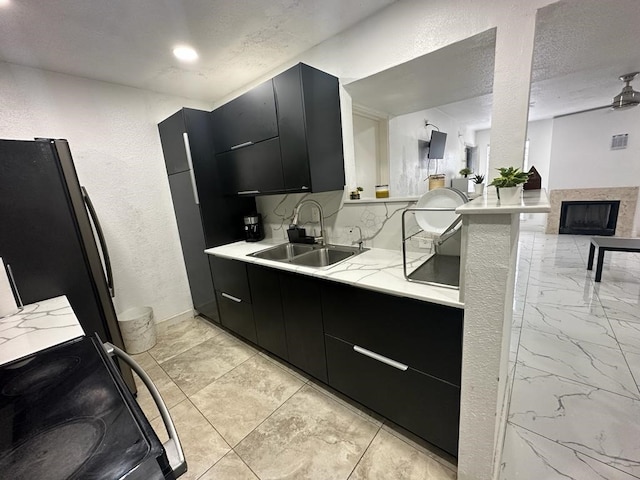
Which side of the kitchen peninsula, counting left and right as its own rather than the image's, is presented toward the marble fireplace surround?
back

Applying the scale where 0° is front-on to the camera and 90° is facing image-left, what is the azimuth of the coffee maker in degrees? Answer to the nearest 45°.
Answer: approximately 45°

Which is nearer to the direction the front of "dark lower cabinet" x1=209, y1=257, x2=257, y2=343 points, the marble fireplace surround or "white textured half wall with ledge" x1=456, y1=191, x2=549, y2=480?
the white textured half wall with ledge

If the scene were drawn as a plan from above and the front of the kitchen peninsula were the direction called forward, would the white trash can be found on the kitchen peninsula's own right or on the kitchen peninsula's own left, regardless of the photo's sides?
on the kitchen peninsula's own right

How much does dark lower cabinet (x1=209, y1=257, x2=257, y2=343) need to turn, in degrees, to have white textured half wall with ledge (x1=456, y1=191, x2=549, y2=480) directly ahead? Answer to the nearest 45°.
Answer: approximately 90° to its left

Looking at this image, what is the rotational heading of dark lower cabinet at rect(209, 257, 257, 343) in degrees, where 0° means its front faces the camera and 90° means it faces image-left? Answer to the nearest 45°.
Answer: approximately 45°

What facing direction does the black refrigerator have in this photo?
to the viewer's right

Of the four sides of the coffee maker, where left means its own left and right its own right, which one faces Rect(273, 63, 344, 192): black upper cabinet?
left

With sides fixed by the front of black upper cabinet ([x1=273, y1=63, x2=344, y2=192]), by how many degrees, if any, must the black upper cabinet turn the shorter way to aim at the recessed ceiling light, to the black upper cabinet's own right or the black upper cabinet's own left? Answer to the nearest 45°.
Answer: approximately 45° to the black upper cabinet's own right

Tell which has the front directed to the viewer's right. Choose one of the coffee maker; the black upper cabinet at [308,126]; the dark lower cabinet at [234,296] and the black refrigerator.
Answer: the black refrigerator
